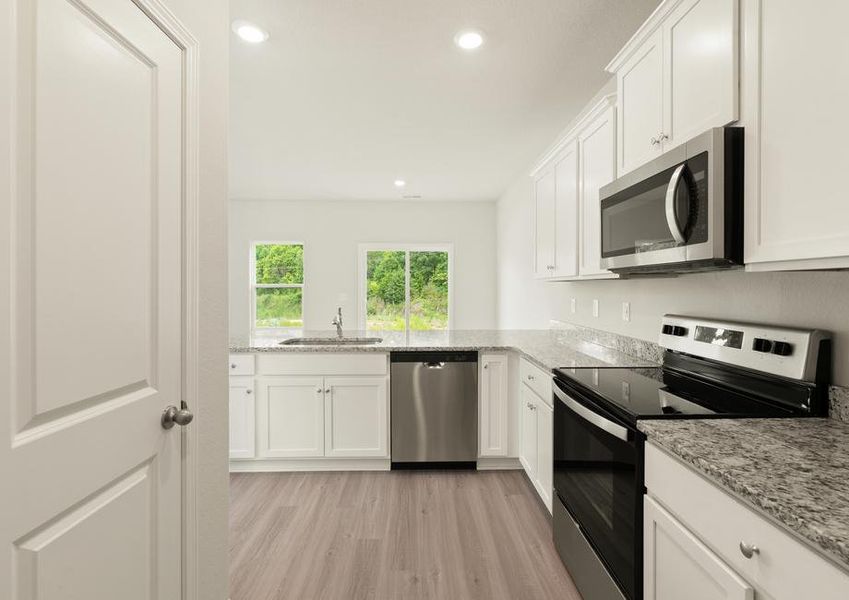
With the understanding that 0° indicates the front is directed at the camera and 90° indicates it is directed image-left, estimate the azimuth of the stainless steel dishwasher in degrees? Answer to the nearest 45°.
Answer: approximately 0°

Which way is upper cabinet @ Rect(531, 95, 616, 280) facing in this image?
to the viewer's left

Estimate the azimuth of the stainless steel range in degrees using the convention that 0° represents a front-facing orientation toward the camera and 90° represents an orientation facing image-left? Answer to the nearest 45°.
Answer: approximately 45°

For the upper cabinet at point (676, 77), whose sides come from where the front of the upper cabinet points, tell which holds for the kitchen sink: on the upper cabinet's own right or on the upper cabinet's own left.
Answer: on the upper cabinet's own right

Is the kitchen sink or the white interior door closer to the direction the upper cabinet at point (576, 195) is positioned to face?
the kitchen sink

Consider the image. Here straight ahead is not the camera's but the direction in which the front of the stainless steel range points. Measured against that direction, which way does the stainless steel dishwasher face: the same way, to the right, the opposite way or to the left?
to the left

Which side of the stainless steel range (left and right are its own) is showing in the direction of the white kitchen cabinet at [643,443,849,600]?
left

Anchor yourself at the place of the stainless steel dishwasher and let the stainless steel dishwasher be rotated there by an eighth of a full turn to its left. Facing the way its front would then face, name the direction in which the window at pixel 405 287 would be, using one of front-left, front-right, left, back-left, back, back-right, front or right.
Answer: back-left

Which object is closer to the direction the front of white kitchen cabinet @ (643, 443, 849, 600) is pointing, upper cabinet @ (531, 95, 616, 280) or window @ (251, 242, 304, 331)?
the window

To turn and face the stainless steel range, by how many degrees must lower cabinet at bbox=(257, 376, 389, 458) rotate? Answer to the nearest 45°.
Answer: approximately 45° to its left

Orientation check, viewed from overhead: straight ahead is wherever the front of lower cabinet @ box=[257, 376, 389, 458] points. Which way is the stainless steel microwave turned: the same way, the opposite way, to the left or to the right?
to the right
